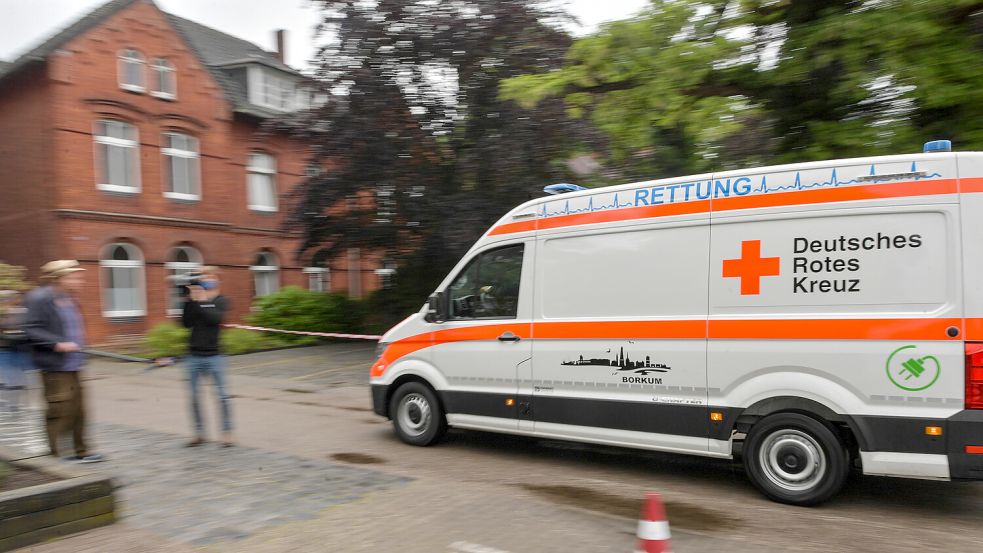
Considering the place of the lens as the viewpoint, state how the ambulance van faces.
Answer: facing away from the viewer and to the left of the viewer

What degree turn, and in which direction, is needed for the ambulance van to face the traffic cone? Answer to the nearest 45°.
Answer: approximately 135° to its left

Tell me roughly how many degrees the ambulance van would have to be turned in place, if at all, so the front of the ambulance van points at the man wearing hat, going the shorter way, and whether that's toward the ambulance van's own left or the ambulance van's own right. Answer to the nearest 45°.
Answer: approximately 45° to the ambulance van's own left

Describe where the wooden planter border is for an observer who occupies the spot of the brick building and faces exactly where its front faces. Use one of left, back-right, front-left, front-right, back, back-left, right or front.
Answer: front-right

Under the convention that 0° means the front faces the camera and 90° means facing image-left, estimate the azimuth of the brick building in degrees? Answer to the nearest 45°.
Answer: approximately 315°

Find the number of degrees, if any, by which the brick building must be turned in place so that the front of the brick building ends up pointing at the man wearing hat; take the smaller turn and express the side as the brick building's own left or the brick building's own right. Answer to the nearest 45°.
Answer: approximately 45° to the brick building's own right

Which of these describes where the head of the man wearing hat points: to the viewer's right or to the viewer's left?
to the viewer's right
